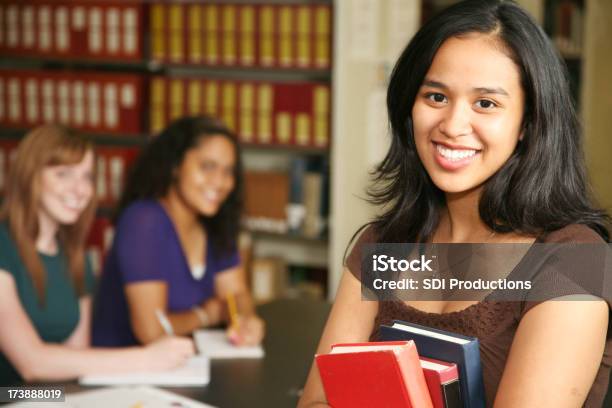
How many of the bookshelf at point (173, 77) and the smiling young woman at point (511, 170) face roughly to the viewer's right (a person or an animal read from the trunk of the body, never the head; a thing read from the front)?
0

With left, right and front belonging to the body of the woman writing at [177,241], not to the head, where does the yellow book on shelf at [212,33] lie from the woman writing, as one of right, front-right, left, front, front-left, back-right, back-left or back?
back-left

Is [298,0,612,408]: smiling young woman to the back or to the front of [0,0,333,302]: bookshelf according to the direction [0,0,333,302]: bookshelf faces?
to the front

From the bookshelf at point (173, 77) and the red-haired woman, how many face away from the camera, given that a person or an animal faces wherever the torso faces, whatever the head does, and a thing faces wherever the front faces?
0

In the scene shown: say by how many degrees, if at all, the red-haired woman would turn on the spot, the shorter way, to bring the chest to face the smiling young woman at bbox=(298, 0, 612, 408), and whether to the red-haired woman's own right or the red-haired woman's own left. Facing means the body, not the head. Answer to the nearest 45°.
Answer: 0° — they already face them

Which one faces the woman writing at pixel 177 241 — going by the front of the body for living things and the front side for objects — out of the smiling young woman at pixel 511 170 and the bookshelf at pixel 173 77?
the bookshelf

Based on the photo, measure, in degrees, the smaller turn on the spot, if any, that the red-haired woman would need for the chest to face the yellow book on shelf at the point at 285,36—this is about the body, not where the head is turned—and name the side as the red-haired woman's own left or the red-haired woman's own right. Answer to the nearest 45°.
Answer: approximately 90° to the red-haired woman's own left

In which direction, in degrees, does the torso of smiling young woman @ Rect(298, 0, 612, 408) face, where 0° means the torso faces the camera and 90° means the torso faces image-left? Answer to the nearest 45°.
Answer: approximately 45°

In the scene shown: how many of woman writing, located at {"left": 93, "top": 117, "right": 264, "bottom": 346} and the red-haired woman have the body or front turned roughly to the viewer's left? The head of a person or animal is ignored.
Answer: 0

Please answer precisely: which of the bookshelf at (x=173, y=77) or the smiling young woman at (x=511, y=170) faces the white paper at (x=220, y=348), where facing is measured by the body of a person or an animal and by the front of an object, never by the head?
the bookshelf

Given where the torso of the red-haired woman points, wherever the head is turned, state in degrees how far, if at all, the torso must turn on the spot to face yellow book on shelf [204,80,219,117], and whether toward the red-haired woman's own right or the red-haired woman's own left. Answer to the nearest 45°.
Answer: approximately 135° to the red-haired woman's own left

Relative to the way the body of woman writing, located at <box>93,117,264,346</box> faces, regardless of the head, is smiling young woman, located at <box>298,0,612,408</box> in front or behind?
in front

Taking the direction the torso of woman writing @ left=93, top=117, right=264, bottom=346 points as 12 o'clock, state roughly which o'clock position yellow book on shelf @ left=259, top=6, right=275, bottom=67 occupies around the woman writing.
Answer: The yellow book on shelf is roughly at 8 o'clock from the woman writing.

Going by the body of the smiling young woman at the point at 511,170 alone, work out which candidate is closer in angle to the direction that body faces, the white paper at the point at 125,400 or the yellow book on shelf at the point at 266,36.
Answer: the white paper
